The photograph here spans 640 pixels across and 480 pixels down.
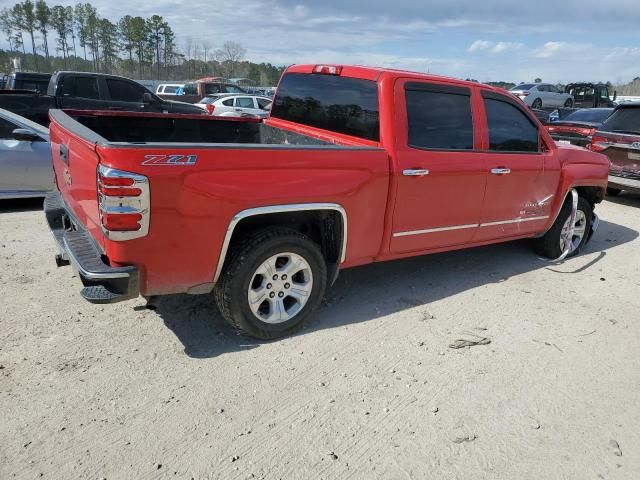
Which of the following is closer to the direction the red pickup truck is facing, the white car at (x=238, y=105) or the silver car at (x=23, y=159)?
the white car

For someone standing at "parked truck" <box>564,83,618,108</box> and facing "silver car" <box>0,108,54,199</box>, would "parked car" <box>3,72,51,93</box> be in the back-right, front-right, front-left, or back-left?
front-right

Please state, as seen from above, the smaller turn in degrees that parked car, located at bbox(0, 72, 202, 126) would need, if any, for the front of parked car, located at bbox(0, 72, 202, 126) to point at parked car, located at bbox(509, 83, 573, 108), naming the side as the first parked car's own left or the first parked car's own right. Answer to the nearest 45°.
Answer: approximately 45° to the first parked car's own left

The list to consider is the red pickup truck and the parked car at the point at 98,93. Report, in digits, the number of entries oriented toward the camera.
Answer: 0

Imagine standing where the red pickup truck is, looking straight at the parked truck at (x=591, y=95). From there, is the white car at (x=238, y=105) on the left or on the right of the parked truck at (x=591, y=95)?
left

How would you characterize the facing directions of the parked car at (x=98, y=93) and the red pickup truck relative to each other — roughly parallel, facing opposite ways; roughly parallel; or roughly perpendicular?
roughly parallel

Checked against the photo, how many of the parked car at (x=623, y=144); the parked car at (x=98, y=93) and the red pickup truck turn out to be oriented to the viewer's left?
0

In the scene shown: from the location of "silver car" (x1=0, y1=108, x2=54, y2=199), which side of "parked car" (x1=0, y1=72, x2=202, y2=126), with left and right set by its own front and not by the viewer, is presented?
right

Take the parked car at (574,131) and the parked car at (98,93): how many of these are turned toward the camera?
0

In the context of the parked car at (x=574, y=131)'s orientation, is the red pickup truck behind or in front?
behind

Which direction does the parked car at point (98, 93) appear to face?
to the viewer's right

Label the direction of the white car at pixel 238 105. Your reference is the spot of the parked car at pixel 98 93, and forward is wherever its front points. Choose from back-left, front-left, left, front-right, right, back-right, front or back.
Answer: front-left
